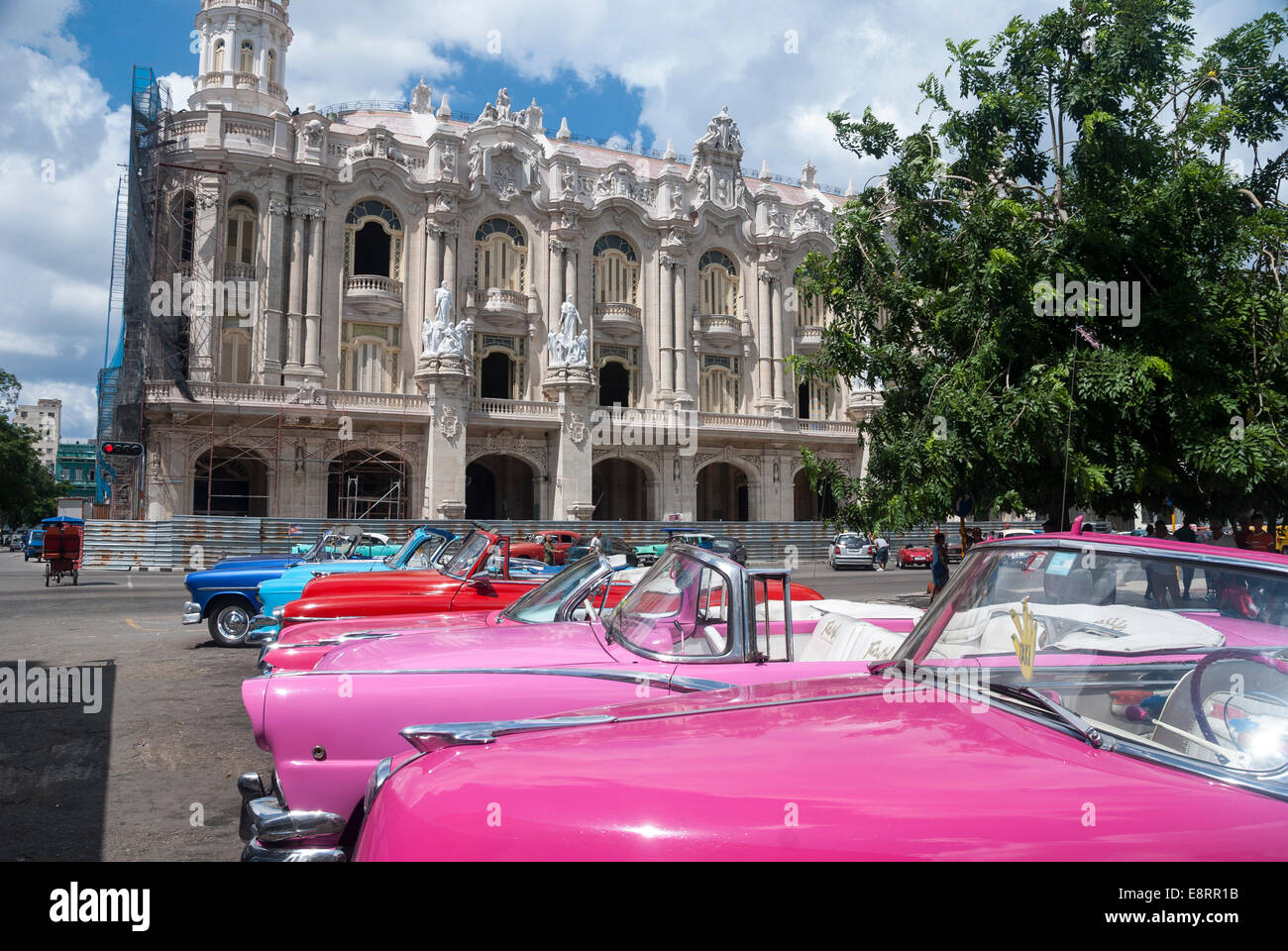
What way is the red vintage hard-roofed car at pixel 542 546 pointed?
to the viewer's left

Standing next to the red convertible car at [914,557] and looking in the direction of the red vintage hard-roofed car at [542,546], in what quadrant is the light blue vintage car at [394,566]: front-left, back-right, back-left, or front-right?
front-left

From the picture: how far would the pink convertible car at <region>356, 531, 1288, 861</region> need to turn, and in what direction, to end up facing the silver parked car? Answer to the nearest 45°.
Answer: approximately 135° to its right

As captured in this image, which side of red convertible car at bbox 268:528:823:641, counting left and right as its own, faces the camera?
left

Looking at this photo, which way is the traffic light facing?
toward the camera

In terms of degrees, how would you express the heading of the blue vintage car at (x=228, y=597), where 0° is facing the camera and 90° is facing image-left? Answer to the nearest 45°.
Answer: approximately 90°

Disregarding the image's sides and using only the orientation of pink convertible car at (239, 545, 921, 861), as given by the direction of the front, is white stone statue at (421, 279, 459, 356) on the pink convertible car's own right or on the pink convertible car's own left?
on the pink convertible car's own right

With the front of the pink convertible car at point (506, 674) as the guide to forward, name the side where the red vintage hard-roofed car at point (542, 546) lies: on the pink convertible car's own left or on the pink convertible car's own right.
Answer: on the pink convertible car's own right

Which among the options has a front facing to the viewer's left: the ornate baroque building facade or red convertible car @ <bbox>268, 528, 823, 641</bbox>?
the red convertible car

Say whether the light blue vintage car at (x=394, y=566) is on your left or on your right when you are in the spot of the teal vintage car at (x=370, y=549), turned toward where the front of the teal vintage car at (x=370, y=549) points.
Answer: on your left

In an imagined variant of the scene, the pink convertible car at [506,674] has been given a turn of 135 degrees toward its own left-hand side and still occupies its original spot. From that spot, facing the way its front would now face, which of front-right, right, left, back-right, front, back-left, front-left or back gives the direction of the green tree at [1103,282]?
left

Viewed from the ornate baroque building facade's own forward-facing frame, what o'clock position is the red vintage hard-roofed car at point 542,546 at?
The red vintage hard-roofed car is roughly at 1 o'clock from the ornate baroque building facade.

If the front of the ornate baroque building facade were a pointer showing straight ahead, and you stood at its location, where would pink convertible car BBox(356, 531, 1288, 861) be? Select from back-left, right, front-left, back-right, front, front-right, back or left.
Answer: front-right

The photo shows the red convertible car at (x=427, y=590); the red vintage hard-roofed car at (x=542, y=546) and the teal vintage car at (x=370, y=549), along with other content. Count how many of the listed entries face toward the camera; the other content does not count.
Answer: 0

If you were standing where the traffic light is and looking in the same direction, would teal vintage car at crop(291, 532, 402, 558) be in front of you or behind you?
in front

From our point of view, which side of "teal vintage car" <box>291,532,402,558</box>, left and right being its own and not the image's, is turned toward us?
left

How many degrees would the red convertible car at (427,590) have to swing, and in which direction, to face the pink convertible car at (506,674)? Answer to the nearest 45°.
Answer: approximately 90° to its left
